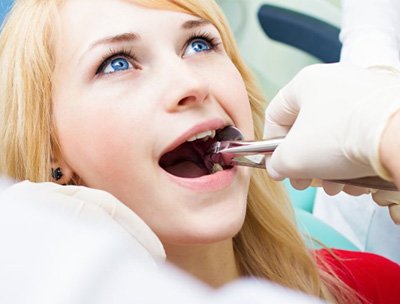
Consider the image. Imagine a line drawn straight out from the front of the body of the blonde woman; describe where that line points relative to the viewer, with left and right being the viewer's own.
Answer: facing the viewer and to the right of the viewer
